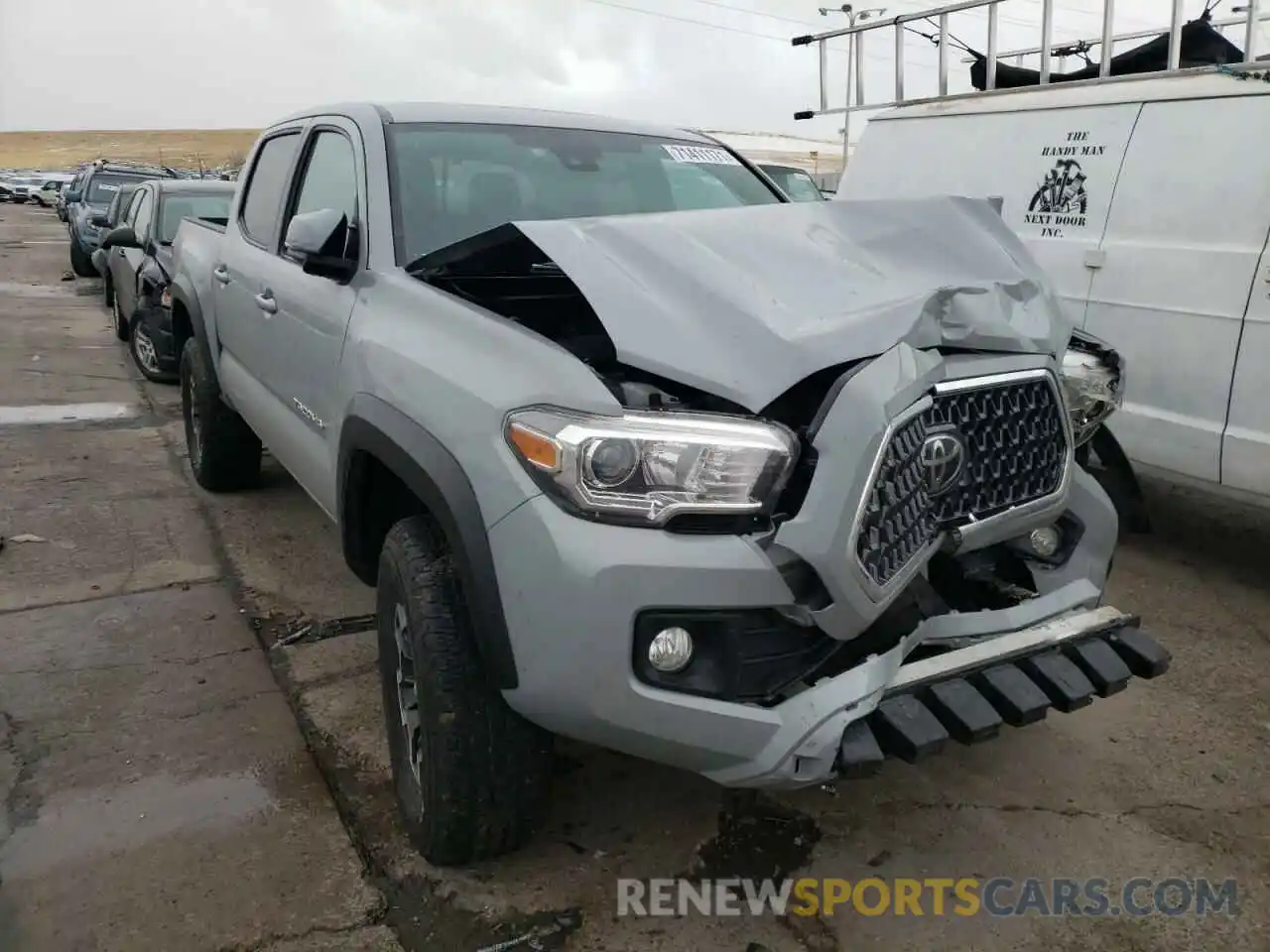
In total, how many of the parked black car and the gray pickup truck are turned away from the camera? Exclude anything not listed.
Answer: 0

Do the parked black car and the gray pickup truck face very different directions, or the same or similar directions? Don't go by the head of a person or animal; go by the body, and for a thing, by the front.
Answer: same or similar directions

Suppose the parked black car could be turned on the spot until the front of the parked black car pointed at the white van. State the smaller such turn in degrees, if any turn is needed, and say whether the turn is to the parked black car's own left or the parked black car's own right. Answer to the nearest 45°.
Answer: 0° — it already faces it

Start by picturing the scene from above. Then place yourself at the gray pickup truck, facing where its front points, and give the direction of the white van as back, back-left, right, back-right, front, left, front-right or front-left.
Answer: left

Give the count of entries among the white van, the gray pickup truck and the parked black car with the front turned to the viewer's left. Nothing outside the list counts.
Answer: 0

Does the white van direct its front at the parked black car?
no

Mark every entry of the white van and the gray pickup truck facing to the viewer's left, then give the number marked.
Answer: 0

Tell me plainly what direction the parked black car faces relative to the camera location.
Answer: facing the viewer and to the right of the viewer

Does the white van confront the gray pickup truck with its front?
no
